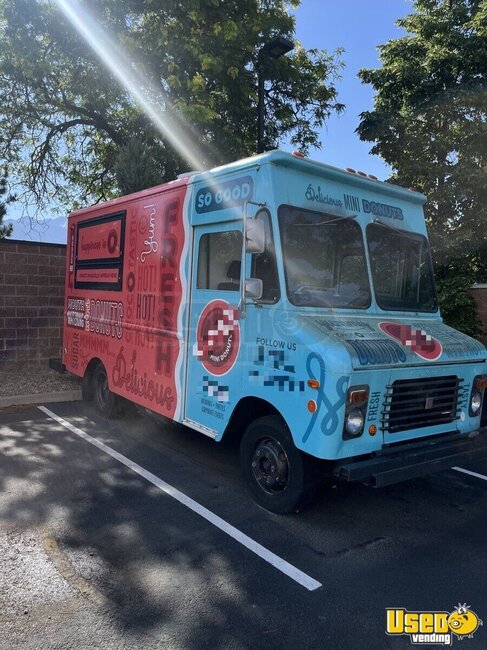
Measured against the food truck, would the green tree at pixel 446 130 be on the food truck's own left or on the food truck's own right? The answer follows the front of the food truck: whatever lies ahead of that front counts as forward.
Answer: on the food truck's own left

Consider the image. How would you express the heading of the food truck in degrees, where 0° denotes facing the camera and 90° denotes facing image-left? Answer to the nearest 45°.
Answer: approximately 315°

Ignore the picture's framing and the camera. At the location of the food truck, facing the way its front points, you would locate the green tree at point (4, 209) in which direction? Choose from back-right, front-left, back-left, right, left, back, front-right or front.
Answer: back
